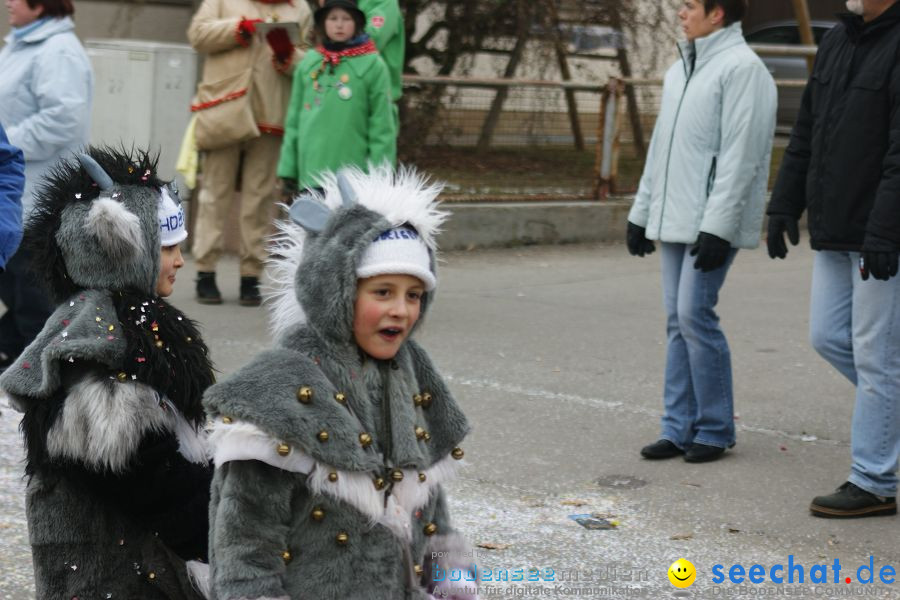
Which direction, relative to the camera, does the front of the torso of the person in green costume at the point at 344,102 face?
toward the camera

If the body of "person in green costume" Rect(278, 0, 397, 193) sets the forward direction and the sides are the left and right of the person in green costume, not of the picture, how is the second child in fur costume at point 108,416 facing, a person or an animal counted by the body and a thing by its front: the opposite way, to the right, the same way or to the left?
to the left

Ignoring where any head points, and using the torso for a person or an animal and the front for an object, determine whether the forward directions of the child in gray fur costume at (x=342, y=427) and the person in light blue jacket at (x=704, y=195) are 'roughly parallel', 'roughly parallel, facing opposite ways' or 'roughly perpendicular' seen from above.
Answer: roughly perpendicular

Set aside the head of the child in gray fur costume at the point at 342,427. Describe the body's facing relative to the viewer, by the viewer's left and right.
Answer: facing the viewer and to the right of the viewer

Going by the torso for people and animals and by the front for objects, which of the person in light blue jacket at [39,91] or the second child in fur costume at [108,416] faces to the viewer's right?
the second child in fur costume

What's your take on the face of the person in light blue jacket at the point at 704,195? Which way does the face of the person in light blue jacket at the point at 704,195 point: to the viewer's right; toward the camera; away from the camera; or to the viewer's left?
to the viewer's left

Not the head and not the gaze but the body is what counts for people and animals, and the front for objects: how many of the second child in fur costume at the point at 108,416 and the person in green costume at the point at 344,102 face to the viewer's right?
1

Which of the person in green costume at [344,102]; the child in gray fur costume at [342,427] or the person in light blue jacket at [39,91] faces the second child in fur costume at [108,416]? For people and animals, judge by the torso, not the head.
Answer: the person in green costume

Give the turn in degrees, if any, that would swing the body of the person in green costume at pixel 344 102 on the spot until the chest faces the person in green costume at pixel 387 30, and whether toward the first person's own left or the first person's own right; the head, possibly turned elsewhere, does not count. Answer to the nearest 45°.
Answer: approximately 180°

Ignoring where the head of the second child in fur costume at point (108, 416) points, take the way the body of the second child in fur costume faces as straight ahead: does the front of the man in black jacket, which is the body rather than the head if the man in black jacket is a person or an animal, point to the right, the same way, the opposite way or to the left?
the opposite way

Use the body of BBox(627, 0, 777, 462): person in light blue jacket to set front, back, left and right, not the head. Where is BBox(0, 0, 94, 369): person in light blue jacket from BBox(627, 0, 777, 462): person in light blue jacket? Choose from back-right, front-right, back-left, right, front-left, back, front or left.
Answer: front-right

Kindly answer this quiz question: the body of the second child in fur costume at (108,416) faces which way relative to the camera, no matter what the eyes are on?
to the viewer's right
